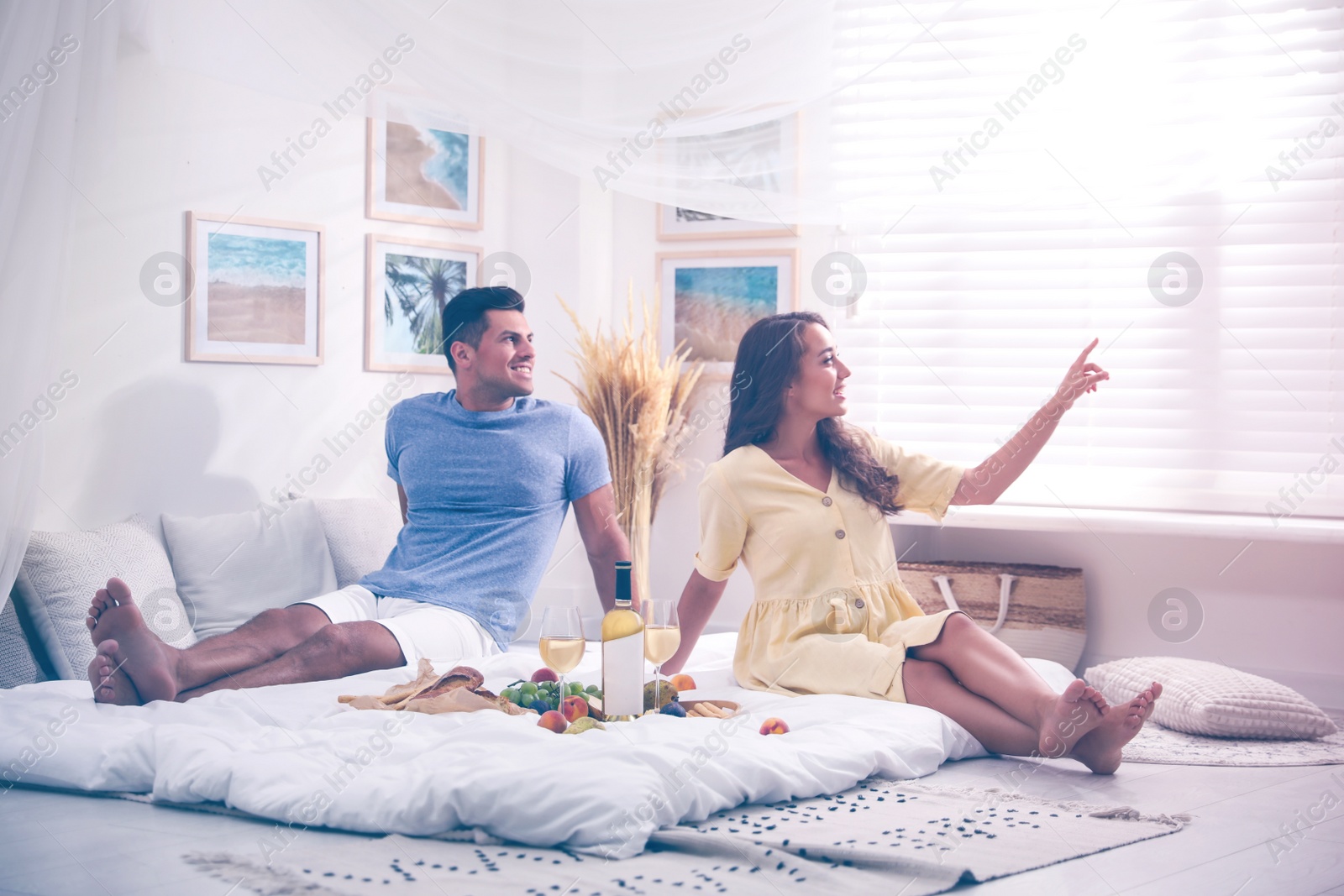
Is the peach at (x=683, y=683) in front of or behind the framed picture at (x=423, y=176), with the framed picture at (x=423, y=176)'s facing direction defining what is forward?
in front

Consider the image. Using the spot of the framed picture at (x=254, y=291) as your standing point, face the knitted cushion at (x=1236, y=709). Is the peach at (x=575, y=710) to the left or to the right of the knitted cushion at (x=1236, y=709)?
right

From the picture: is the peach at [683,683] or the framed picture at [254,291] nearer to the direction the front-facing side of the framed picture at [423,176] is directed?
the peach

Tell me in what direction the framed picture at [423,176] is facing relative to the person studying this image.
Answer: facing the viewer and to the right of the viewer

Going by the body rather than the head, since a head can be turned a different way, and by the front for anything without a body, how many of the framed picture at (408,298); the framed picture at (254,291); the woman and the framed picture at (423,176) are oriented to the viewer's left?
0

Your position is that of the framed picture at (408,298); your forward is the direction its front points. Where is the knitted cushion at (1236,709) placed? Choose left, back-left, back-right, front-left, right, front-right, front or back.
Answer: front

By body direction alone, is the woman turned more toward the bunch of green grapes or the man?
the bunch of green grapes

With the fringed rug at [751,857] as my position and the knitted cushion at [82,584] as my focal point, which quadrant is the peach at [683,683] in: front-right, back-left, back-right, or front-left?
front-right

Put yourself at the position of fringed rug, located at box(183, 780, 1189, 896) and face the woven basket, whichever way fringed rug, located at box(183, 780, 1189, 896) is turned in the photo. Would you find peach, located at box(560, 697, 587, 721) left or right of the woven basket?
left

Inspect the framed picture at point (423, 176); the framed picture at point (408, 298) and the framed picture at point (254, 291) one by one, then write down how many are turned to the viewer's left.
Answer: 0

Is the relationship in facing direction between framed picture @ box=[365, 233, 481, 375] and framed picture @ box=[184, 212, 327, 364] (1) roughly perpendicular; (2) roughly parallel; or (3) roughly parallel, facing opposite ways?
roughly parallel

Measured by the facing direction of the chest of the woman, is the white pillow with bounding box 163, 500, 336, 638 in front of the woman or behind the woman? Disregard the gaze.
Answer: behind

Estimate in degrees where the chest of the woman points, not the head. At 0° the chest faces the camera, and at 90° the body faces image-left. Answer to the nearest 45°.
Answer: approximately 315°

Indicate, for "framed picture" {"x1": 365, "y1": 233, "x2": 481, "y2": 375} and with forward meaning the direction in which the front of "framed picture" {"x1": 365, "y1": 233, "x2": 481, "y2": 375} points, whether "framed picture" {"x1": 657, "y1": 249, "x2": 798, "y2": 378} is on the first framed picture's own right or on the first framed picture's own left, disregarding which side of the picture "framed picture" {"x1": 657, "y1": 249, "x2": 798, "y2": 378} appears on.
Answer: on the first framed picture's own left

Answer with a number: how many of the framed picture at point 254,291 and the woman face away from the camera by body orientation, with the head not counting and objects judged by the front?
0
